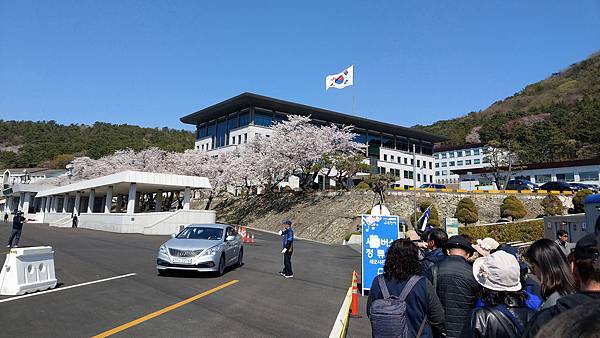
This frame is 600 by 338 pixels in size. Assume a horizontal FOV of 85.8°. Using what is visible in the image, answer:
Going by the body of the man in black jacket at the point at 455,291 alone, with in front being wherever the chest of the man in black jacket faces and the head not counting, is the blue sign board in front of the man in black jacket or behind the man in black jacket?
in front

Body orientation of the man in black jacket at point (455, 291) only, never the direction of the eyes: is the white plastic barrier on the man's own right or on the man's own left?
on the man's own left

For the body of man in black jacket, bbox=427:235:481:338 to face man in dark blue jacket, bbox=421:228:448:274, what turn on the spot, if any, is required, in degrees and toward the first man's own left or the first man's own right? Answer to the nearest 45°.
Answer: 0° — they already face them

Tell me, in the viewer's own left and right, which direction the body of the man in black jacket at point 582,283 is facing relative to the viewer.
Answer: facing away from the viewer

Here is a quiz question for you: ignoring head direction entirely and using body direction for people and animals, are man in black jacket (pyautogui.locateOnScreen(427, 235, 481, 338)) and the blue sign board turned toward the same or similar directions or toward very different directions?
very different directions

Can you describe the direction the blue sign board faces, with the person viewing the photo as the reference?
facing the viewer

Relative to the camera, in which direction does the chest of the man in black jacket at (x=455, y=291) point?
away from the camera

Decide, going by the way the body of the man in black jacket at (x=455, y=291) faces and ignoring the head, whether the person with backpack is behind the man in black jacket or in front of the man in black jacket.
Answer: behind

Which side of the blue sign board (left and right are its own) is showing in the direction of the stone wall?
back

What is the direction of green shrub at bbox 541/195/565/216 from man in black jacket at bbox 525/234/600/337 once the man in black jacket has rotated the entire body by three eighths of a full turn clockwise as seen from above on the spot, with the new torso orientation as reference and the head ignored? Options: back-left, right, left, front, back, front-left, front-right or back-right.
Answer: back-left

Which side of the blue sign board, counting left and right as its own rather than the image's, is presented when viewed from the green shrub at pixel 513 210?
back

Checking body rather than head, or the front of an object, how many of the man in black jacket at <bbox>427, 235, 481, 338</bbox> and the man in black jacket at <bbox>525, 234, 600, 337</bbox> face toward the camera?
0

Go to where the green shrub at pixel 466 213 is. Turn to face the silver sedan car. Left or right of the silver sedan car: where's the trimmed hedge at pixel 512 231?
left

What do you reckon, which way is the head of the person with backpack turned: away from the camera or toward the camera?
away from the camera

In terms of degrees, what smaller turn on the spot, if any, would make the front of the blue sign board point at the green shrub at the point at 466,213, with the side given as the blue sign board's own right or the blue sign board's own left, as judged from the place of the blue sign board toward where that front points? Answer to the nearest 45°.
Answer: approximately 180°
